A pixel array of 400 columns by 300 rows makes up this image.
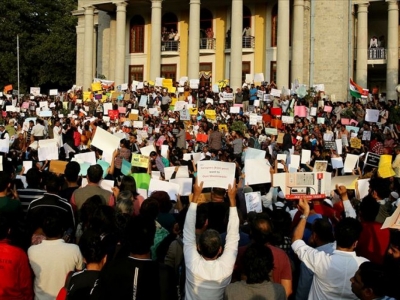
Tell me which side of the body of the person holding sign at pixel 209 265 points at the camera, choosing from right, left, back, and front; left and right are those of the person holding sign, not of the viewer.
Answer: back

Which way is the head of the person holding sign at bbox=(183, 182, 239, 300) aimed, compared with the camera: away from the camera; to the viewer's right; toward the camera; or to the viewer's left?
away from the camera

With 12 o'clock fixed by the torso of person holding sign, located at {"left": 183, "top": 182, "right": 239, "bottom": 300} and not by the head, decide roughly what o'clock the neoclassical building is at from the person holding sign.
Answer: The neoclassical building is roughly at 12 o'clock from the person holding sign.

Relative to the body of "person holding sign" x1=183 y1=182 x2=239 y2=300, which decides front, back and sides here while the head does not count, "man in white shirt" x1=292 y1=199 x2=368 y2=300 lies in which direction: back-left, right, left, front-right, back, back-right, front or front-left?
right

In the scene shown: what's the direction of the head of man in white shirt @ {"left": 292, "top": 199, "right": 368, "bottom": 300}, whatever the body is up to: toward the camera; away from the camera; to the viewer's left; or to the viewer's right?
away from the camera

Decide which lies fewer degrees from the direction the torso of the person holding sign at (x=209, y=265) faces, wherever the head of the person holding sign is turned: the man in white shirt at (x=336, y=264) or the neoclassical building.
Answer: the neoclassical building
